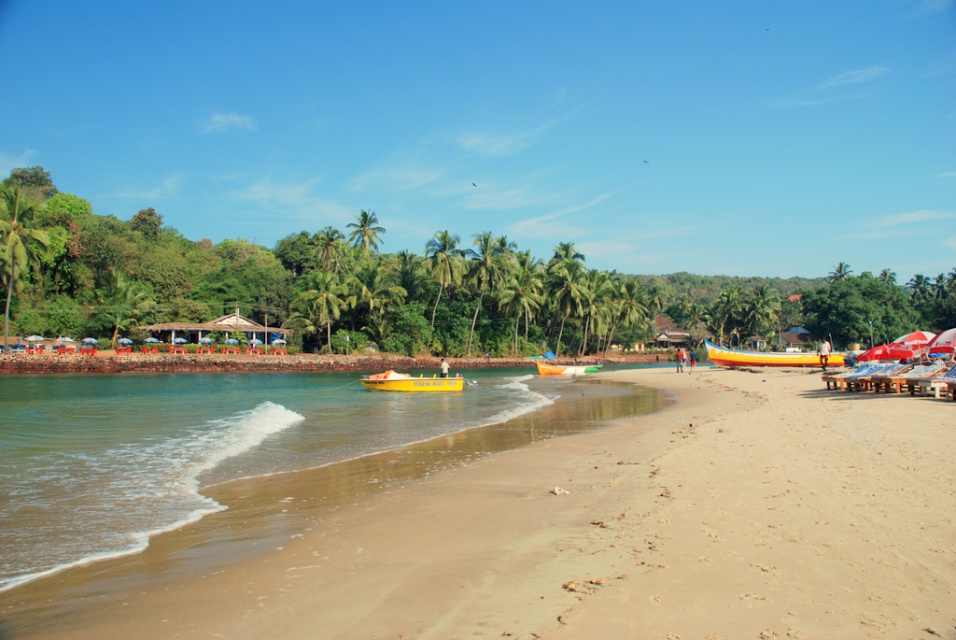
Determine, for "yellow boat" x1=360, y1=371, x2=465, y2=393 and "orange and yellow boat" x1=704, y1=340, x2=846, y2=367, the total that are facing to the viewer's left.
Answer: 2

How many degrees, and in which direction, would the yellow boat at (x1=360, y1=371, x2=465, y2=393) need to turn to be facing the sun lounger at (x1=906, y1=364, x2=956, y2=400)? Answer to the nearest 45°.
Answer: approximately 135° to its left

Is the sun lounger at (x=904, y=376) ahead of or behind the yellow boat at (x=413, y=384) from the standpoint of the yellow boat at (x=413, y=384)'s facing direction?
behind

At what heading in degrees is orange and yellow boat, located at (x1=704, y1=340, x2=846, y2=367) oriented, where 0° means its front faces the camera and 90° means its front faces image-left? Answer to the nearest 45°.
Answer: approximately 90°

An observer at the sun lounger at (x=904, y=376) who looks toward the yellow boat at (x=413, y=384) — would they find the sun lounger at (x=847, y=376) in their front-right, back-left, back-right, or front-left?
front-right

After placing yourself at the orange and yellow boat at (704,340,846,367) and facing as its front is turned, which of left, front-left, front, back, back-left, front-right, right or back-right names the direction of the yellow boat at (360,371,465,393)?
front-left

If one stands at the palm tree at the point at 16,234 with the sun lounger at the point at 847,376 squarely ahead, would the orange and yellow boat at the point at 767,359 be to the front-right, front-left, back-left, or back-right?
front-left

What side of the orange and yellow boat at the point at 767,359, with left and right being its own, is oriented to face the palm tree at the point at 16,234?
front

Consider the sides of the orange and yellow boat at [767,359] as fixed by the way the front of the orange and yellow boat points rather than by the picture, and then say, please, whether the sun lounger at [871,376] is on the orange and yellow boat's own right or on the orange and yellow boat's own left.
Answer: on the orange and yellow boat's own left

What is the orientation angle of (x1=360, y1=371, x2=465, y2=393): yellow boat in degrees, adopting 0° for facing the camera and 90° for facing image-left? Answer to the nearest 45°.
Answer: approximately 90°

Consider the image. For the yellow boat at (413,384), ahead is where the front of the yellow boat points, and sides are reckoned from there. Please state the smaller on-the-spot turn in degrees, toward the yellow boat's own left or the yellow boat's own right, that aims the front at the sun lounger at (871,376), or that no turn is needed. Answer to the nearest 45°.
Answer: approximately 135° to the yellow boat's own left

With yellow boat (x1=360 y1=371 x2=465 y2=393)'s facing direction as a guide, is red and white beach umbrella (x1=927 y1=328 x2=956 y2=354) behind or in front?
behind
